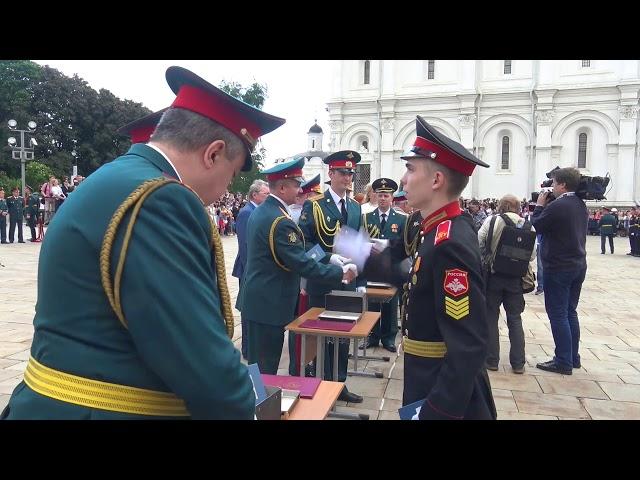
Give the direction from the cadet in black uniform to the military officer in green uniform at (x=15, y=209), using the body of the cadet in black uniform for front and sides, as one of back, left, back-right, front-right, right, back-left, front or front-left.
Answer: front-right

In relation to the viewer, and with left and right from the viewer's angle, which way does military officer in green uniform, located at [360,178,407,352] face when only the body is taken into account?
facing the viewer

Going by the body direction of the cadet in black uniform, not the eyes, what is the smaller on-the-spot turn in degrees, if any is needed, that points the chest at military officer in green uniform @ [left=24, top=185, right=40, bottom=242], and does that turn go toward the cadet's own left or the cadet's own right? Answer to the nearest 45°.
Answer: approximately 45° to the cadet's own right

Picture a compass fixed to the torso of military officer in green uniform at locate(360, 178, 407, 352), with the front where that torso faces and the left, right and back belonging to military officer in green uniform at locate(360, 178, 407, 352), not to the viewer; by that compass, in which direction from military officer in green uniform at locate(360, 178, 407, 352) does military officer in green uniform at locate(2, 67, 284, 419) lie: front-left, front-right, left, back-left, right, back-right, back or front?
front

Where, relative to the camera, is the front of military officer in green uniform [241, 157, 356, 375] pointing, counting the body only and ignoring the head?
to the viewer's right

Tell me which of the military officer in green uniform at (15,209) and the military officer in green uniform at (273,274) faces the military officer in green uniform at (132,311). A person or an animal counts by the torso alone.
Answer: the military officer in green uniform at (15,209)

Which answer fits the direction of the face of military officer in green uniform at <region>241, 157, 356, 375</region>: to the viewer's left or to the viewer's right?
to the viewer's right

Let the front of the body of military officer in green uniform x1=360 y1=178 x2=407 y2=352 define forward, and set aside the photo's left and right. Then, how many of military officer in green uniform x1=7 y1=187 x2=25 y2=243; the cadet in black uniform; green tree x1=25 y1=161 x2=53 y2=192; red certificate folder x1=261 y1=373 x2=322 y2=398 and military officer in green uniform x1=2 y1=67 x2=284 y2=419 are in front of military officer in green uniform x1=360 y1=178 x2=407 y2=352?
3

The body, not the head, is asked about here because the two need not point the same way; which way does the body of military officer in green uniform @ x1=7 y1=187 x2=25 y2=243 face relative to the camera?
toward the camera

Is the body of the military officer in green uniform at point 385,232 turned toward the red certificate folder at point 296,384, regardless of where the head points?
yes

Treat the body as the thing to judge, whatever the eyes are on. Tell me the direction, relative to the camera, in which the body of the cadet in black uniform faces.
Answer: to the viewer's left

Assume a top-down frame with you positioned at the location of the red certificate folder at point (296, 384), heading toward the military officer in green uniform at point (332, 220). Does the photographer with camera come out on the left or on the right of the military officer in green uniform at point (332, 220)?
right

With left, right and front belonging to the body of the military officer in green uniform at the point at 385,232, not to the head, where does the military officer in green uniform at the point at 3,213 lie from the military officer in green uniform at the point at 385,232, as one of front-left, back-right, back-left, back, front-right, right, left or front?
back-right

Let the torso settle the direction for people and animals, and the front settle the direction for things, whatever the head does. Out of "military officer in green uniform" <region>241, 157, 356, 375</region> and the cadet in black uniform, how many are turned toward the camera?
0

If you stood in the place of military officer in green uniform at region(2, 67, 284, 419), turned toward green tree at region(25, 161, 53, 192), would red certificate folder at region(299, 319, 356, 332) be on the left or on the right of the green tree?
right

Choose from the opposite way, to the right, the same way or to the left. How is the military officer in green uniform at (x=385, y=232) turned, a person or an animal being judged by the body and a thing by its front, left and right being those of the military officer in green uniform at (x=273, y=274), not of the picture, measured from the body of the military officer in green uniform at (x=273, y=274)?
to the right
